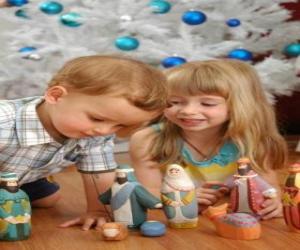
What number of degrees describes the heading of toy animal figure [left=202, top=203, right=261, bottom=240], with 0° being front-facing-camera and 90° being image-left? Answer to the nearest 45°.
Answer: approximately 90°

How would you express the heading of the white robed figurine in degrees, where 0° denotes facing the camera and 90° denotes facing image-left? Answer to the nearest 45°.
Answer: approximately 0°

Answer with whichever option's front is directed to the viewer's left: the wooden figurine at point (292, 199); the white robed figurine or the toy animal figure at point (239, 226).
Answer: the toy animal figure

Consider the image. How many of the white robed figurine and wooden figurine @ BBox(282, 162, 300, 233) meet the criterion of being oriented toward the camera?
2

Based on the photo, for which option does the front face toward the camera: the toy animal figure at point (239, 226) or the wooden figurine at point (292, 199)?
the wooden figurine

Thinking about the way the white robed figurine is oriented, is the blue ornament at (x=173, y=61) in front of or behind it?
behind

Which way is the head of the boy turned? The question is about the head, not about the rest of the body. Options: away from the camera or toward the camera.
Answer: toward the camera

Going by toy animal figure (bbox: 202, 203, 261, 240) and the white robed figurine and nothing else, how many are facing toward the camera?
1

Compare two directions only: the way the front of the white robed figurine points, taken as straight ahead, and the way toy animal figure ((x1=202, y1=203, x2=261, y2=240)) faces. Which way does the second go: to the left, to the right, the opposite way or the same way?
to the right

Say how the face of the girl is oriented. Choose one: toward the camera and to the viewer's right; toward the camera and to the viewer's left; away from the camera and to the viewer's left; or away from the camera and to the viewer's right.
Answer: toward the camera and to the viewer's left

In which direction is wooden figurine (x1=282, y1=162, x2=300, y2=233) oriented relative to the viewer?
toward the camera
